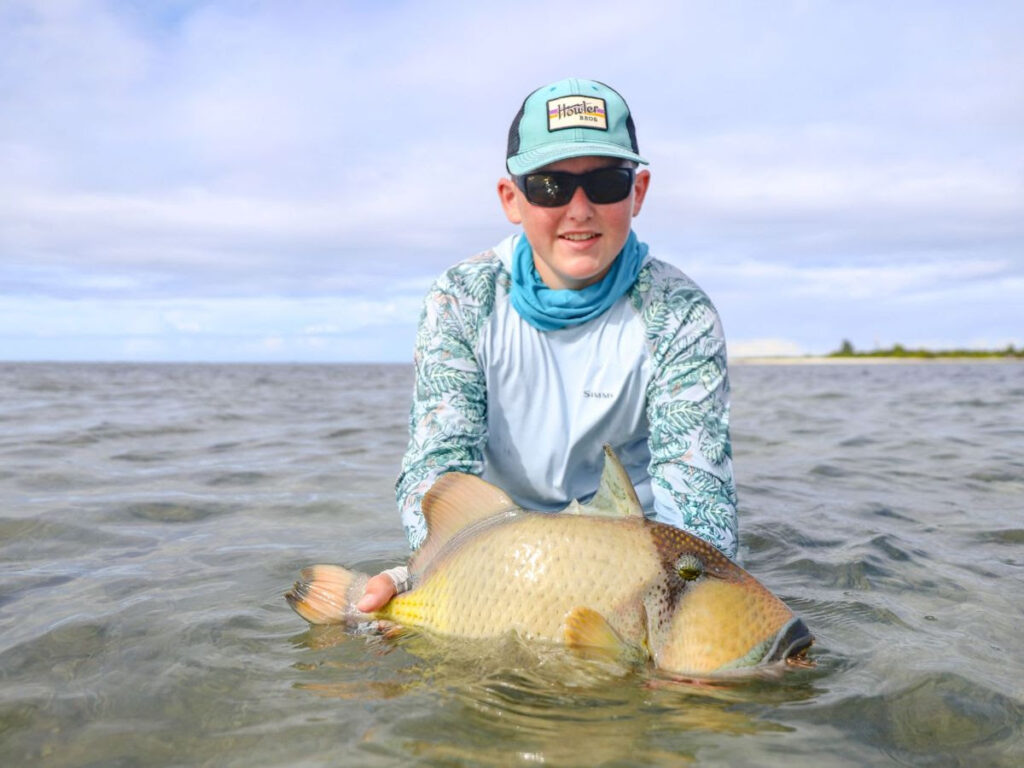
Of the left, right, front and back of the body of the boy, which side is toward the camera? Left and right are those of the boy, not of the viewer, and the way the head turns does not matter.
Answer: front

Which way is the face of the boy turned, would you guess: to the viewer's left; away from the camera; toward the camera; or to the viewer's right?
toward the camera
